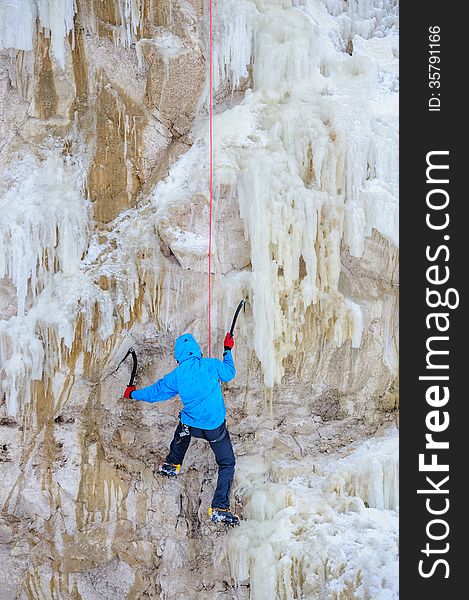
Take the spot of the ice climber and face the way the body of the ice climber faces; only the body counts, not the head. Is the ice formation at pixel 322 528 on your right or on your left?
on your right

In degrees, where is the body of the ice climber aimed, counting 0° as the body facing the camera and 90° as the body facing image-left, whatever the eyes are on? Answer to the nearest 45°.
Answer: approximately 180°
